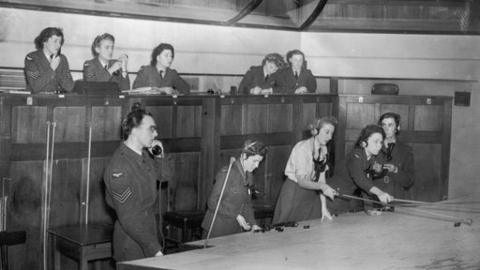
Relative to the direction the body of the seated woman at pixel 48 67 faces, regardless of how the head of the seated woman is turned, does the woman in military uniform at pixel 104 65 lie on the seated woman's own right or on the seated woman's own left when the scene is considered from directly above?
on the seated woman's own left

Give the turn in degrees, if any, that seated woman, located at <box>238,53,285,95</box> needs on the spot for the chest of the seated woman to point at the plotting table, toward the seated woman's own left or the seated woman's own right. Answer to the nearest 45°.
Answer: approximately 45° to the seated woman's own right

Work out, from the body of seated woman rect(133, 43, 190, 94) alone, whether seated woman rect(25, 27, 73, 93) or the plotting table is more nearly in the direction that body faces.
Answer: the plotting table

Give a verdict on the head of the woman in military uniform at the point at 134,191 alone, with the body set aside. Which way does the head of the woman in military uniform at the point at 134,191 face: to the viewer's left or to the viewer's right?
to the viewer's right

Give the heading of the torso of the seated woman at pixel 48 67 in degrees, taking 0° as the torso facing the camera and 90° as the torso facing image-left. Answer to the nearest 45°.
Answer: approximately 315°

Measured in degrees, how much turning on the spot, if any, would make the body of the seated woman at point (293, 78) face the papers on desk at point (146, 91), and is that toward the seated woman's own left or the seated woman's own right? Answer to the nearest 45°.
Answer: approximately 45° to the seated woman's own right

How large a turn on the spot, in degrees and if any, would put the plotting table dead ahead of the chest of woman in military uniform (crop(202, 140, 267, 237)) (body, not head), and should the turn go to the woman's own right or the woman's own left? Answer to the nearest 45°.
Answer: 0° — they already face it
